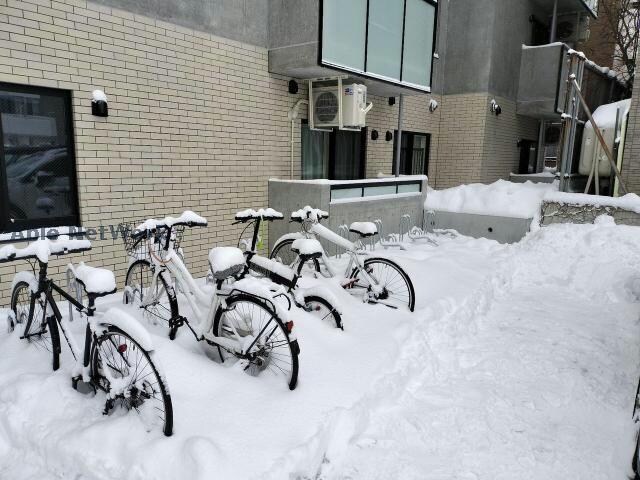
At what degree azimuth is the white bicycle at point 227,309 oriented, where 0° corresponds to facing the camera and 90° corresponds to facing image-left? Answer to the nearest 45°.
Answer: approximately 135°

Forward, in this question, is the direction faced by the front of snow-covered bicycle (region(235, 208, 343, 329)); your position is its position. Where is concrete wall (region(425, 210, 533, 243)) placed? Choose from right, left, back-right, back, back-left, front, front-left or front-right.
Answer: right

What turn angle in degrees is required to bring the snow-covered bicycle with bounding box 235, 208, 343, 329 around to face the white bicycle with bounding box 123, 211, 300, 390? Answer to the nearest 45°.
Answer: approximately 90° to its left

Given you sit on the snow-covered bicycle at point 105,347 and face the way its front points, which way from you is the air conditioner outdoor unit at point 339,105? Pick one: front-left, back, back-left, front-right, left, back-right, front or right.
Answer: right

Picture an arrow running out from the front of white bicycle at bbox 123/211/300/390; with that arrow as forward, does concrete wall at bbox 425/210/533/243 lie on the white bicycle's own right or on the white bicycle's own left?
on the white bicycle's own right

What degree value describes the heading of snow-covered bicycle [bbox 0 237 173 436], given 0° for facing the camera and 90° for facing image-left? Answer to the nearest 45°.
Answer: approximately 135°

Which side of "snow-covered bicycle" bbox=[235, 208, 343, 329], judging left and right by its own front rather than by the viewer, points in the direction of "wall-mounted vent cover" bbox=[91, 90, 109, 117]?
front

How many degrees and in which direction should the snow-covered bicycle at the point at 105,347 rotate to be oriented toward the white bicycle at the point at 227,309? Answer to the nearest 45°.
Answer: approximately 135° to its right

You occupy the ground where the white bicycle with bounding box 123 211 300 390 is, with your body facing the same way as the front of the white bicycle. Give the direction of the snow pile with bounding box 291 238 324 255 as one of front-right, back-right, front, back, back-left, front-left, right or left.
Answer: right

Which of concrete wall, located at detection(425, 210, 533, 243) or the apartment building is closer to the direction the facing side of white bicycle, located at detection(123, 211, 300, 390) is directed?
the apartment building

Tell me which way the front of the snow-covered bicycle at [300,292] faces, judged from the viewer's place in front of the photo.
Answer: facing away from the viewer and to the left of the viewer

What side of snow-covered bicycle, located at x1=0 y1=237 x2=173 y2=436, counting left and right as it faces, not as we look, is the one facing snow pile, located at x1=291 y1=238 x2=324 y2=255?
right

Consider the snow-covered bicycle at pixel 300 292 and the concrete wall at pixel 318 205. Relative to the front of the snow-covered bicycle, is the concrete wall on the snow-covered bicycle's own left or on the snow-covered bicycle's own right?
on the snow-covered bicycle's own right
